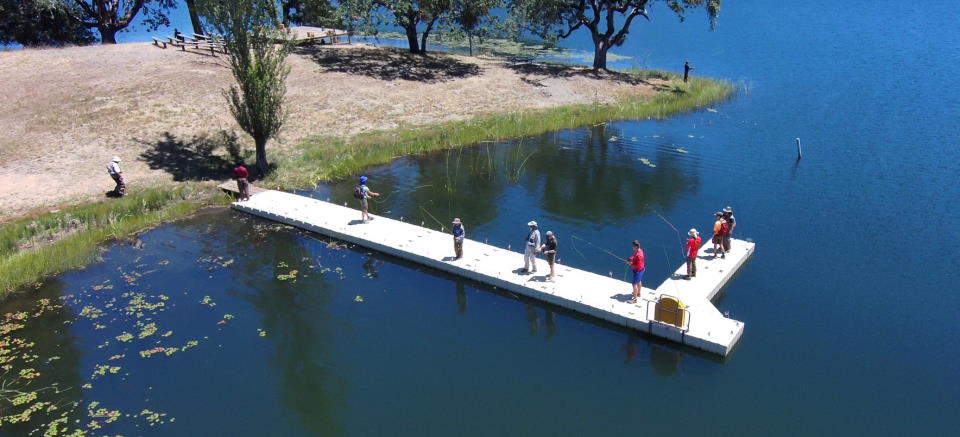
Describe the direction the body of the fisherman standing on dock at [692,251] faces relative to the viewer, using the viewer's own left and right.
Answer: facing away from the viewer and to the left of the viewer

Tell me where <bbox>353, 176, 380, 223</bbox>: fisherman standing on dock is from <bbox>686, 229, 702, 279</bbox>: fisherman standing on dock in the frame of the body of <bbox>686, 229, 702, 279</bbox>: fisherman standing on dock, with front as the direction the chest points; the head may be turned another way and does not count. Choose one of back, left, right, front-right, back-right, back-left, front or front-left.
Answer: front-left

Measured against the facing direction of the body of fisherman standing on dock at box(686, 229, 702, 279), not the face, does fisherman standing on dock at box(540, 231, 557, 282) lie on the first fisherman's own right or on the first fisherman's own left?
on the first fisherman's own left

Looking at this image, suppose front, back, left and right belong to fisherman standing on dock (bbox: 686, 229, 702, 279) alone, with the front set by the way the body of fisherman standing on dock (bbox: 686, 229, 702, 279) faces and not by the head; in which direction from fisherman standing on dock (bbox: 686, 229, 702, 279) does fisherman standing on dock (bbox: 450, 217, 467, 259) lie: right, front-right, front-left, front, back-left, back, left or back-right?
front-left

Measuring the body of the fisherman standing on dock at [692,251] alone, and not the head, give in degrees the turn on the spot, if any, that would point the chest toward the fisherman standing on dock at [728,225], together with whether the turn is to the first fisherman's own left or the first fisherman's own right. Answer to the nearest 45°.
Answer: approximately 90° to the first fisherman's own right

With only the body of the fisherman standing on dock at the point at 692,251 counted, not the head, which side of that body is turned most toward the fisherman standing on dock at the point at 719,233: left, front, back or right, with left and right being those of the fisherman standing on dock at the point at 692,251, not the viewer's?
right
